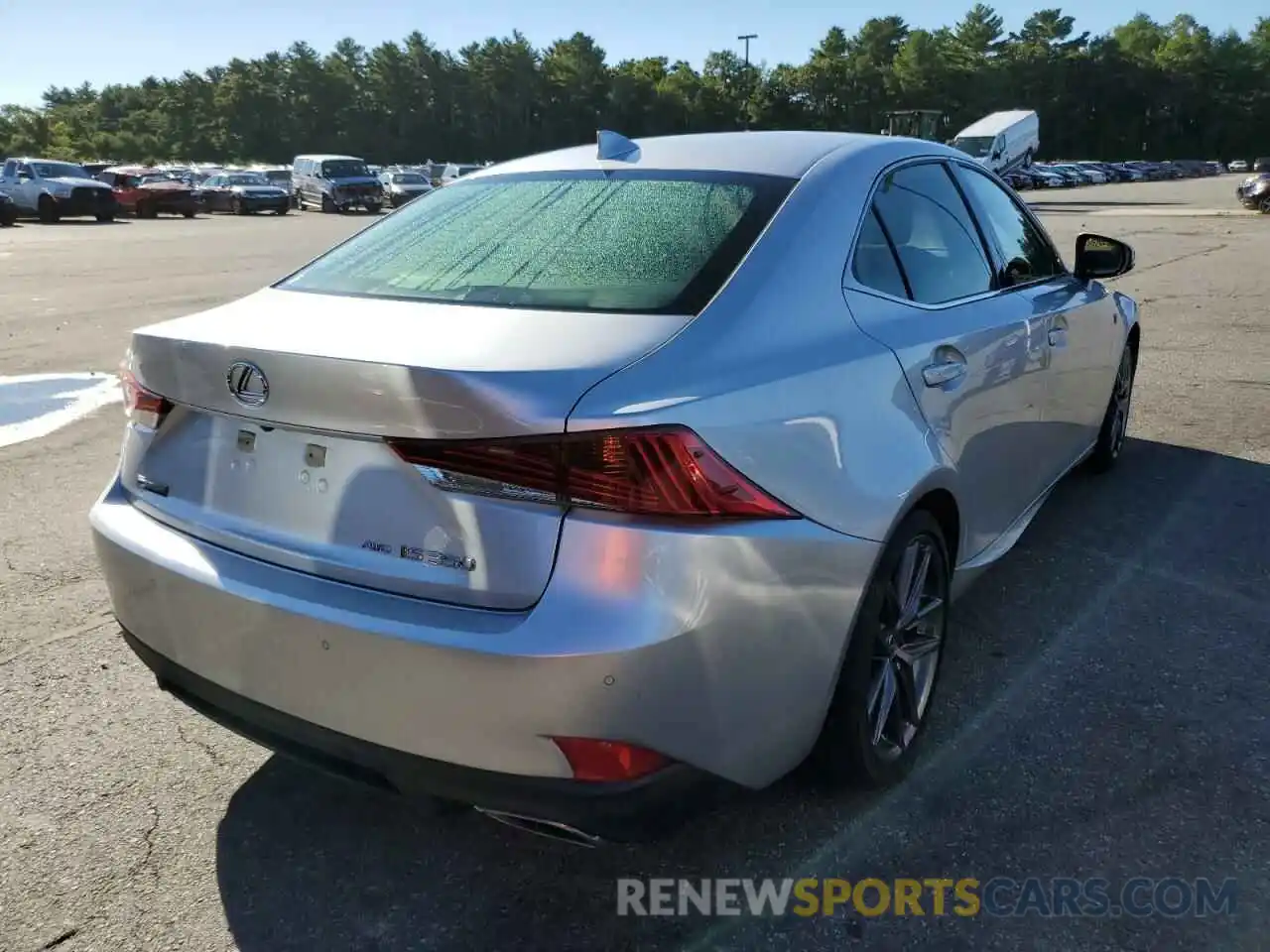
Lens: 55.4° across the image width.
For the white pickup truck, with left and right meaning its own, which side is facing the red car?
left

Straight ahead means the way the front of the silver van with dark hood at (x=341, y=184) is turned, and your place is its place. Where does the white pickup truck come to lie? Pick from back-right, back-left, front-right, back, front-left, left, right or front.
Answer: right

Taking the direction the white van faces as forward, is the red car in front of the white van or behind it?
in front

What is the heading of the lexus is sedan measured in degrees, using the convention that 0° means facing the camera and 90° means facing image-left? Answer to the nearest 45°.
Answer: approximately 225°

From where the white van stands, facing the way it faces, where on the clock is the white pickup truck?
The white pickup truck is roughly at 12 o'clock from the white van.

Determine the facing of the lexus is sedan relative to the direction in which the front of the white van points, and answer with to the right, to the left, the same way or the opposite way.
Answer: the opposite way

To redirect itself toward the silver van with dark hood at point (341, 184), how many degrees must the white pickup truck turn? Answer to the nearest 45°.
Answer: approximately 90° to its left

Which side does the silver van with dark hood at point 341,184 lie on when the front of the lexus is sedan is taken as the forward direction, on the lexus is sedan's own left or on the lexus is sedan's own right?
on the lexus is sedan's own left

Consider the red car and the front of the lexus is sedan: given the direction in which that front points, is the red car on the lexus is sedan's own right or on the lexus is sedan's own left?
on the lexus is sedan's own left

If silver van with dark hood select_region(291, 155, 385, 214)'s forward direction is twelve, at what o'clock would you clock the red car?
The red car is roughly at 4 o'clock from the silver van with dark hood.

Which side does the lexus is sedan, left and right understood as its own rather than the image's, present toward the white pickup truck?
left
